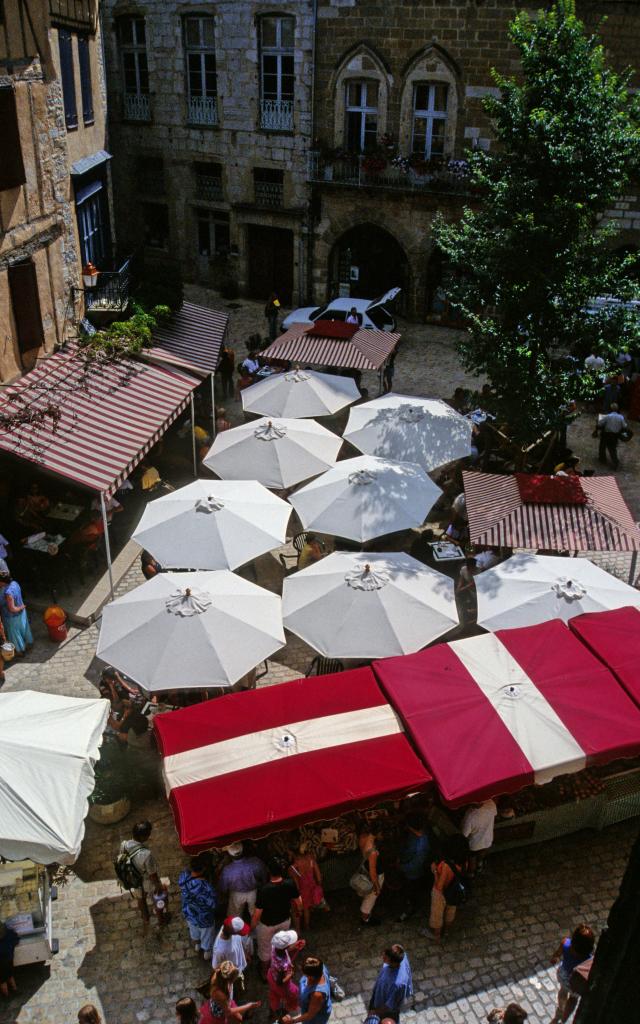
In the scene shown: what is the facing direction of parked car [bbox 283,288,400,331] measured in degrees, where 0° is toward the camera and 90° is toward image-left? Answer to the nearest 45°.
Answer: approximately 90°

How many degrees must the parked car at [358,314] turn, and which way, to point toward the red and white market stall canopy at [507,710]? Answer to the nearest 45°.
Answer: approximately 90° to its left

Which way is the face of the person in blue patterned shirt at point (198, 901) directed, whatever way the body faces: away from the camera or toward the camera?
away from the camera

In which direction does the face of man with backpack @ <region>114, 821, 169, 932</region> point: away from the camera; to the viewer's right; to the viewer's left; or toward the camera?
away from the camera

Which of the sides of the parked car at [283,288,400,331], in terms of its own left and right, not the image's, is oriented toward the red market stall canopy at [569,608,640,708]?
left

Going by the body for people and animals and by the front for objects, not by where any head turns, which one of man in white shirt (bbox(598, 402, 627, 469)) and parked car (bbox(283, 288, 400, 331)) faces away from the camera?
the man in white shirt

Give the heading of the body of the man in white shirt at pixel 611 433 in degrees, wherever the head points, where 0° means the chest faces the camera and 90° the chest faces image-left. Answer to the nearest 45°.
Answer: approximately 180°

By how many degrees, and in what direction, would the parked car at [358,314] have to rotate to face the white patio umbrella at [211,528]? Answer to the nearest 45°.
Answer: approximately 90° to its left

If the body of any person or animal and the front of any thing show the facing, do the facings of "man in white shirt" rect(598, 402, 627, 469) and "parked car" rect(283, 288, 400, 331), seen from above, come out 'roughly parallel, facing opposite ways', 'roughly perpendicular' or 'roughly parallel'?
roughly perpendicular

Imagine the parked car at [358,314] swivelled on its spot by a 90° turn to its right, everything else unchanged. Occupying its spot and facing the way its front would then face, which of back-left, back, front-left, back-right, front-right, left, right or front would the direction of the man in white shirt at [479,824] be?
back

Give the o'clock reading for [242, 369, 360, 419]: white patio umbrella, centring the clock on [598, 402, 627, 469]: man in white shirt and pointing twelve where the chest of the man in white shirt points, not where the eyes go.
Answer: The white patio umbrella is roughly at 8 o'clock from the man in white shirt.

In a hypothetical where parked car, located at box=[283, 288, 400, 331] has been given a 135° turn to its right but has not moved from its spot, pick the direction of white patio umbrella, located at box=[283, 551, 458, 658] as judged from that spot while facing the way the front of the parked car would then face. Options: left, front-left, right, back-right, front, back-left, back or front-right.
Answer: back-right
